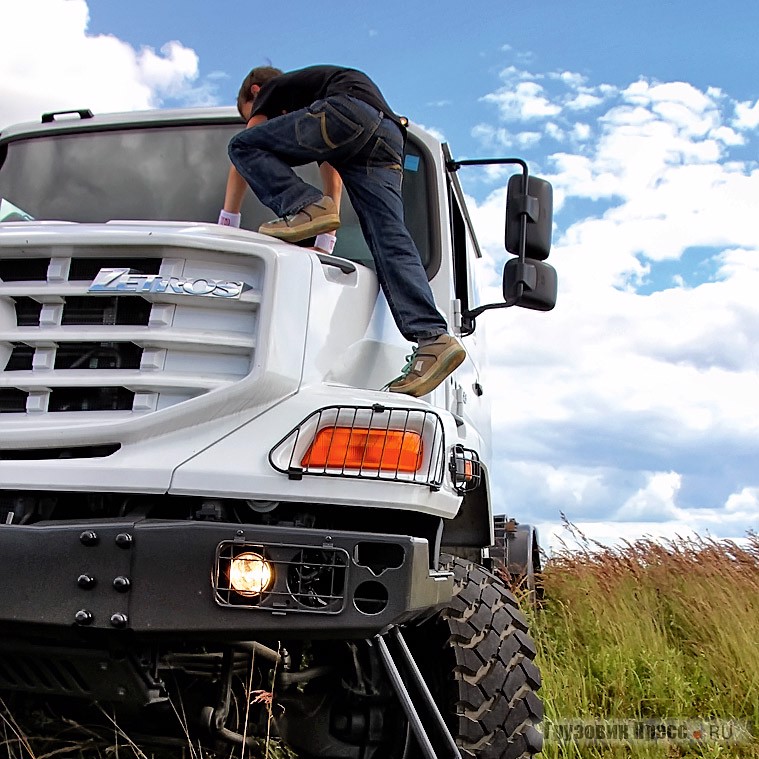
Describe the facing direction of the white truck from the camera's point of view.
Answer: facing the viewer
